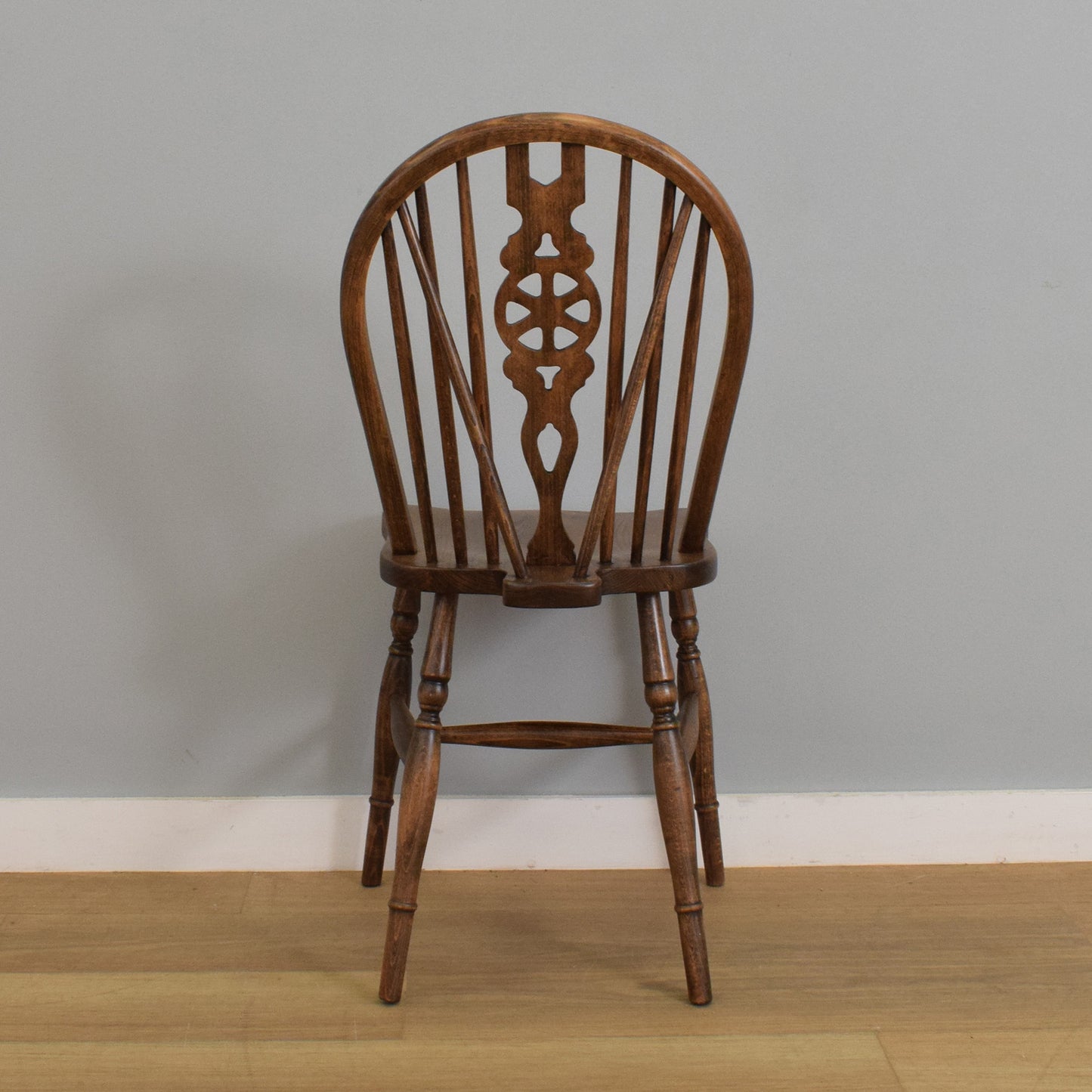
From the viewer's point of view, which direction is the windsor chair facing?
away from the camera
